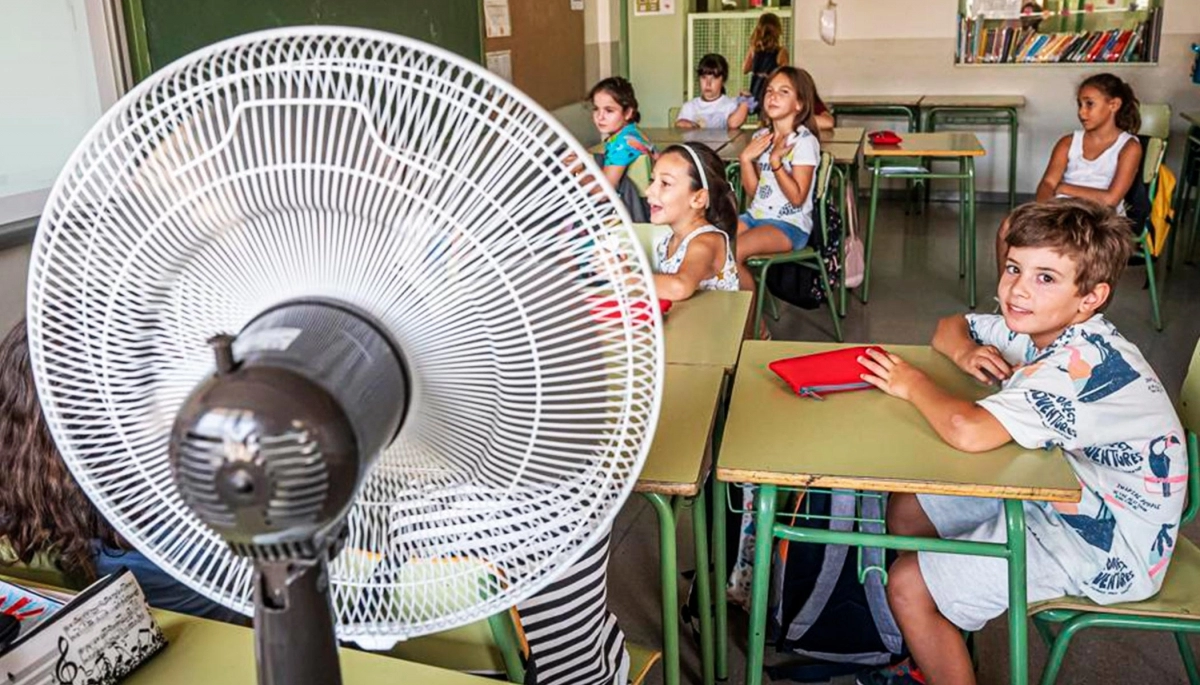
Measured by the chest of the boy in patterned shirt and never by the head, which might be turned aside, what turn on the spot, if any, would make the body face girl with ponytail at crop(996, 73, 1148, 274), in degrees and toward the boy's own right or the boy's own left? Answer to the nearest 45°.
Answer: approximately 90° to the boy's own right

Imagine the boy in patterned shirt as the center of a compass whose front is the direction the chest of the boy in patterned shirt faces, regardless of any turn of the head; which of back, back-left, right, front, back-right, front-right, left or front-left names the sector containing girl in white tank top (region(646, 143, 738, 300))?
front-right

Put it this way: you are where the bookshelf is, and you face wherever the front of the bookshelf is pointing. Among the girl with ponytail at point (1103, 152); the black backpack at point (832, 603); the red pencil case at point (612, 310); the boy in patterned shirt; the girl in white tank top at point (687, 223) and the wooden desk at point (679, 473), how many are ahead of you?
6

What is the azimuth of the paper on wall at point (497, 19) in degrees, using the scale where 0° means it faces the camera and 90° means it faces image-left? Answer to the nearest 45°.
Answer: approximately 0°

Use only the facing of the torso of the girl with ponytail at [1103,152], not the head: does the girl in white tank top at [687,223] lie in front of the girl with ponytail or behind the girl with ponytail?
in front

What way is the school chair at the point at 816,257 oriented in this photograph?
to the viewer's left

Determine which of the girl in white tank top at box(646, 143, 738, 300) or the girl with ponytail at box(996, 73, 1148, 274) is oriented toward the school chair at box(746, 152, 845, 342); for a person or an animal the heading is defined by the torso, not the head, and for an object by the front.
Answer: the girl with ponytail

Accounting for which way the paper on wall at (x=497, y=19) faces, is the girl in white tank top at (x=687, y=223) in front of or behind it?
in front

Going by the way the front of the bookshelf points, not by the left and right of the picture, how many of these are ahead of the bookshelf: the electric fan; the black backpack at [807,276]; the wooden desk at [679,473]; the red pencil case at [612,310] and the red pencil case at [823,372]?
5

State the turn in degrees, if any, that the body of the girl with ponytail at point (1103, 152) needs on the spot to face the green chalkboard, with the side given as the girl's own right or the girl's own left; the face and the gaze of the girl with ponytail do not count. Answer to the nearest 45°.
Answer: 0° — they already face it
